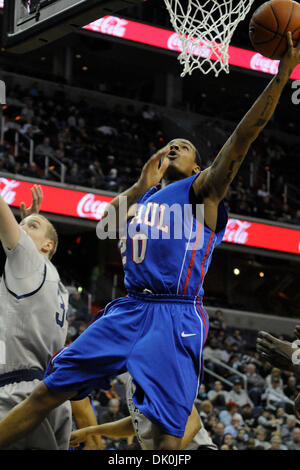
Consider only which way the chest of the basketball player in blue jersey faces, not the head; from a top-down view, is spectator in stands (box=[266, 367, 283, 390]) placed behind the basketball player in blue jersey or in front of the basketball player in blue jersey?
behind

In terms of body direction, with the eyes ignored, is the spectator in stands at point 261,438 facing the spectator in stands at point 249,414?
no

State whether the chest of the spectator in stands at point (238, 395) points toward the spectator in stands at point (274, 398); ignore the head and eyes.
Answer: no

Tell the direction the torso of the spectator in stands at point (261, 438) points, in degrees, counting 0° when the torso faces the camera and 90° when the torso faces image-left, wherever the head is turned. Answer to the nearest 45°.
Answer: approximately 45°

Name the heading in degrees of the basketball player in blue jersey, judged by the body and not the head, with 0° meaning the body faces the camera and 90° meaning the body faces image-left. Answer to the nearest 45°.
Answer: approximately 45°

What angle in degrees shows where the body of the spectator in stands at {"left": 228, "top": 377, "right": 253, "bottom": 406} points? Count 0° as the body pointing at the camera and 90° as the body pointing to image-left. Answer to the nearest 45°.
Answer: approximately 45°

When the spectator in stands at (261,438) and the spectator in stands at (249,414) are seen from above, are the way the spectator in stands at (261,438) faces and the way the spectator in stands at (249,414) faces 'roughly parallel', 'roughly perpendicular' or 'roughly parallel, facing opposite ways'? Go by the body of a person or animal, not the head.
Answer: roughly parallel

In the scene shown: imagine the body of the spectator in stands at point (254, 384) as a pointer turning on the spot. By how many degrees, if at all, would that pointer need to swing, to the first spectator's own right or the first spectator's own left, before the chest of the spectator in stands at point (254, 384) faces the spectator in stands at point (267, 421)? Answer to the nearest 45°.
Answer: approximately 45° to the first spectator's own left

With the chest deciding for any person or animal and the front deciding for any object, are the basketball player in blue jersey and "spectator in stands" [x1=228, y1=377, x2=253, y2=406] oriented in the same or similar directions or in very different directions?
same or similar directions

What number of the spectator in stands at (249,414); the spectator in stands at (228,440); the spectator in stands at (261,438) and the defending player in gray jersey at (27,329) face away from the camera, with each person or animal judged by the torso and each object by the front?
0

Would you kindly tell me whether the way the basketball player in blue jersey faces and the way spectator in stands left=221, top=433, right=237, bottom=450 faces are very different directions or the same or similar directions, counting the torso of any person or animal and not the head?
same or similar directions
